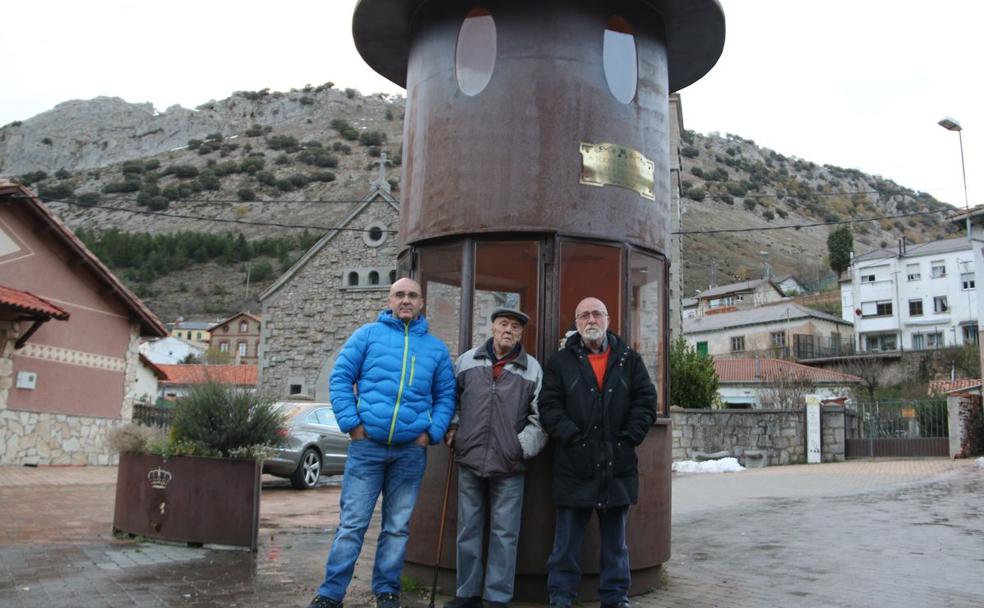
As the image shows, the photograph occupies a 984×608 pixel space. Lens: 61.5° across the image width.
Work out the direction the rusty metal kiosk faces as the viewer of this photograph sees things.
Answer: facing the viewer

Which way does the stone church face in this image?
toward the camera

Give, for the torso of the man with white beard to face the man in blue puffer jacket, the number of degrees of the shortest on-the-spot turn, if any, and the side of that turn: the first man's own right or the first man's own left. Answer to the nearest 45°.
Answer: approximately 90° to the first man's own right

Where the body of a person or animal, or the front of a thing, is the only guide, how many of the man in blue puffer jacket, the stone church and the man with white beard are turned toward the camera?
3

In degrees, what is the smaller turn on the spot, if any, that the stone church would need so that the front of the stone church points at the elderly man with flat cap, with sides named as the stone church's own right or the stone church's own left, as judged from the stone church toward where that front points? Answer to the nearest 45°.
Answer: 0° — it already faces them

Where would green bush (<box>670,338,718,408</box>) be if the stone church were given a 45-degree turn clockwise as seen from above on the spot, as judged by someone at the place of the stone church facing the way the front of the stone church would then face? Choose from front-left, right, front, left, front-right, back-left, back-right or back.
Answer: left

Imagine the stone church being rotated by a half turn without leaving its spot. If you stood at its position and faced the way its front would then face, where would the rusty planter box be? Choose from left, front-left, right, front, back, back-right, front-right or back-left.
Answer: back

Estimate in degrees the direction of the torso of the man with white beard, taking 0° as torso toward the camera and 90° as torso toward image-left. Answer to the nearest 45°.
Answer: approximately 0°

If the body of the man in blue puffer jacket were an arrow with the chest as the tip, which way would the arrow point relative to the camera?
toward the camera

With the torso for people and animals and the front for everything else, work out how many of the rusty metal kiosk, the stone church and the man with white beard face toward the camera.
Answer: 3

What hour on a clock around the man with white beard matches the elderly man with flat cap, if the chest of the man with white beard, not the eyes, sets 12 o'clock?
The elderly man with flat cap is roughly at 3 o'clock from the man with white beard.
